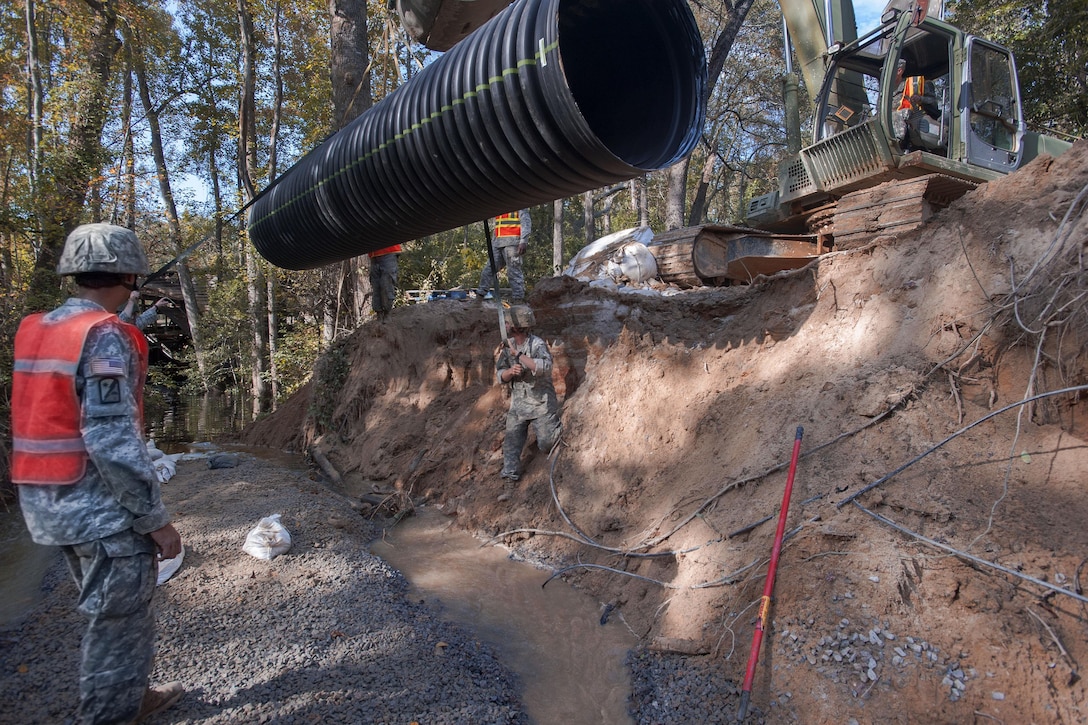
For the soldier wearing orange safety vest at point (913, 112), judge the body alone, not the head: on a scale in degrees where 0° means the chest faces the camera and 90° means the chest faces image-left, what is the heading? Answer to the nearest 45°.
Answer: approximately 45°

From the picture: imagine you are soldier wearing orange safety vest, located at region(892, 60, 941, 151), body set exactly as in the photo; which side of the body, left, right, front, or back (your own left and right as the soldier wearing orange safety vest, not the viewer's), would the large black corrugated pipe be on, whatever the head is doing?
front

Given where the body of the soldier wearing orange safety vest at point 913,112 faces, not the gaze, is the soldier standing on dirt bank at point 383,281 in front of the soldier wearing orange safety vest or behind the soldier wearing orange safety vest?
in front

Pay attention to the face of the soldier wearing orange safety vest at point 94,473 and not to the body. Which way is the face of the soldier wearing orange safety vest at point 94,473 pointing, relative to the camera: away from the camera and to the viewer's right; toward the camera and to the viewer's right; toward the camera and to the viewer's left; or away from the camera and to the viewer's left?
away from the camera and to the viewer's right

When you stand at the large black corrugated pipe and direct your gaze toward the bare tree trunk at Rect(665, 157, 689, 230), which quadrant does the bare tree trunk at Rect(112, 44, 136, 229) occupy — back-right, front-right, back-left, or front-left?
front-left

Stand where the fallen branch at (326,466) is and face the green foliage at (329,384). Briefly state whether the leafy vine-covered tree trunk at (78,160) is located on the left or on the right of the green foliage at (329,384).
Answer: left

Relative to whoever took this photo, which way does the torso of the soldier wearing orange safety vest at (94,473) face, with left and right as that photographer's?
facing away from the viewer and to the right of the viewer
